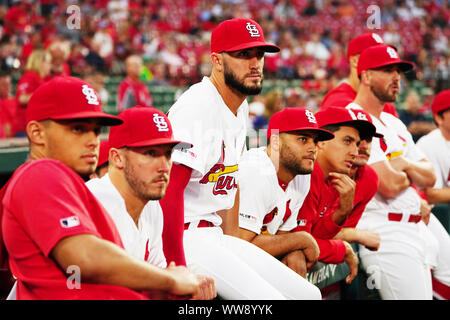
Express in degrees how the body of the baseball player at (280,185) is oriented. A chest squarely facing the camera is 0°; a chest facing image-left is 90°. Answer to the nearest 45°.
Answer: approximately 315°

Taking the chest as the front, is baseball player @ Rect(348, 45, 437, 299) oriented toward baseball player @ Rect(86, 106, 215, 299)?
no

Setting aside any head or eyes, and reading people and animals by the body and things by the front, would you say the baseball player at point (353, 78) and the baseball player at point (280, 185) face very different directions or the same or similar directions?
same or similar directions

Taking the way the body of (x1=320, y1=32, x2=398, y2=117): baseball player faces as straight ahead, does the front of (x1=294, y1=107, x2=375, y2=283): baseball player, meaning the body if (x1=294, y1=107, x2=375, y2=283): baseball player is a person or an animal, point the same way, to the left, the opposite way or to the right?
the same way

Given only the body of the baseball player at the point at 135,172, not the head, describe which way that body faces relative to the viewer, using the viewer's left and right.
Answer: facing the viewer and to the right of the viewer

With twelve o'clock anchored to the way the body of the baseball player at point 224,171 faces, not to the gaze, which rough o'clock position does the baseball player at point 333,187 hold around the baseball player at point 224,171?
the baseball player at point 333,187 is roughly at 9 o'clock from the baseball player at point 224,171.

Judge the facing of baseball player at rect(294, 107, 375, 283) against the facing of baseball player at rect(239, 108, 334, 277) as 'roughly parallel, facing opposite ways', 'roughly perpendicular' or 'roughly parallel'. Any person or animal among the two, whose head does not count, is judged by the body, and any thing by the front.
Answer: roughly parallel

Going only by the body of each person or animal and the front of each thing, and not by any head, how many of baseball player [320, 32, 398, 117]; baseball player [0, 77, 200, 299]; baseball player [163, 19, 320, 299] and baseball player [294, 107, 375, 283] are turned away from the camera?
0

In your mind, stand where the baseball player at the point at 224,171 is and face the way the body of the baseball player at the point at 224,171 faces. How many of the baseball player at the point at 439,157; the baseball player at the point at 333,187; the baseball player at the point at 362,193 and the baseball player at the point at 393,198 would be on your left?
4

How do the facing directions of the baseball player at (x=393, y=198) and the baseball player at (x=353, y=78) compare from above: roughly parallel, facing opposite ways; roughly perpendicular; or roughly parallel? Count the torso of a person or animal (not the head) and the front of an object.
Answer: roughly parallel

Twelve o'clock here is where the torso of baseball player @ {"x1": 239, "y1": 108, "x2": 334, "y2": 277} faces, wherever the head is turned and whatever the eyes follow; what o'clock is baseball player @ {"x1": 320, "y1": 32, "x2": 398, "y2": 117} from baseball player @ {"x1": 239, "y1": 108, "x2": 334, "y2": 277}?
baseball player @ {"x1": 320, "y1": 32, "x2": 398, "y2": 117} is roughly at 8 o'clock from baseball player @ {"x1": 239, "y1": 108, "x2": 334, "y2": 277}.

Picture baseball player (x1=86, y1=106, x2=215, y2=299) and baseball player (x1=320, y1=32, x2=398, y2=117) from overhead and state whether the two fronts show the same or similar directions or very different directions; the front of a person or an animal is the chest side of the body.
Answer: same or similar directions
